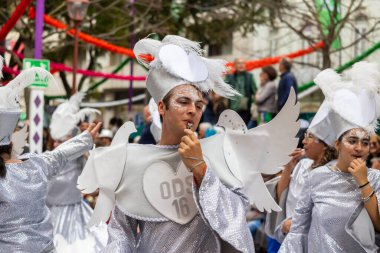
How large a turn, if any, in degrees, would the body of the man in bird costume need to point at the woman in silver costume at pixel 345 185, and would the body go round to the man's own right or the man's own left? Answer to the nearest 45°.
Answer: approximately 135° to the man's own left

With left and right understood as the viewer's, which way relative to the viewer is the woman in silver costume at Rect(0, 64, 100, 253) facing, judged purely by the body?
facing away from the viewer

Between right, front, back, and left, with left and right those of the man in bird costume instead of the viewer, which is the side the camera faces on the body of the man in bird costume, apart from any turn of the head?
front

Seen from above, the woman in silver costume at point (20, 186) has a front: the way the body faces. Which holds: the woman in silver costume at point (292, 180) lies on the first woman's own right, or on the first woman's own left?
on the first woman's own right

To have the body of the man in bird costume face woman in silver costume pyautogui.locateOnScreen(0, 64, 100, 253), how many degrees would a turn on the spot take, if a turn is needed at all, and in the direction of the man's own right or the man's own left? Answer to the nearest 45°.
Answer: approximately 135° to the man's own right

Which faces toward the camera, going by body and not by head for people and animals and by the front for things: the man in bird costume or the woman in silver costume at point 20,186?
the man in bird costume

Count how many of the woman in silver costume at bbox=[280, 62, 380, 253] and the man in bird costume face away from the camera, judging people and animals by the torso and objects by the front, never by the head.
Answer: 0

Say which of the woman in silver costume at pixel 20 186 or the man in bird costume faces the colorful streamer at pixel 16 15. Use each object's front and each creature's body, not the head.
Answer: the woman in silver costume

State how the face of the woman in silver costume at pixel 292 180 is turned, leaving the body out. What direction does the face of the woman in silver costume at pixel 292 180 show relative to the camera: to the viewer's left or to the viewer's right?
to the viewer's left

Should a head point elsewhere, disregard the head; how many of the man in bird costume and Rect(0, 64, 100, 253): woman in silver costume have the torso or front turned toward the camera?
1
